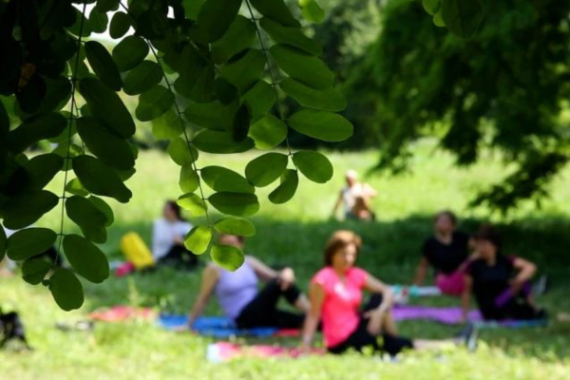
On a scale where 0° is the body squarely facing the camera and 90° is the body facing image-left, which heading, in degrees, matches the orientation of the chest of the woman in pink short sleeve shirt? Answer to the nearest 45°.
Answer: approximately 315°

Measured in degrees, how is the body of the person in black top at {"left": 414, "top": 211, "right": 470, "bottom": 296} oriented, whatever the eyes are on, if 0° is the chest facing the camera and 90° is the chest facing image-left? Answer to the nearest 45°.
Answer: approximately 0°
